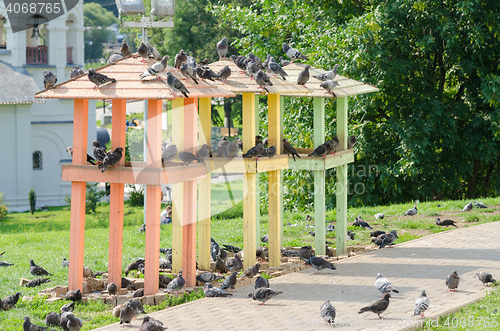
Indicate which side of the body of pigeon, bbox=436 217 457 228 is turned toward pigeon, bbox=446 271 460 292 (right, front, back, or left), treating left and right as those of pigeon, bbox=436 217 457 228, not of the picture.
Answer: left

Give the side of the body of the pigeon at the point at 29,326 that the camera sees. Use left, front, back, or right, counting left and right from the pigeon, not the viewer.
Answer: left

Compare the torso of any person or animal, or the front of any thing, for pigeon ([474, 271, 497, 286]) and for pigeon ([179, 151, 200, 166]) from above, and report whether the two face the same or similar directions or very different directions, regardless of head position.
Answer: very different directions

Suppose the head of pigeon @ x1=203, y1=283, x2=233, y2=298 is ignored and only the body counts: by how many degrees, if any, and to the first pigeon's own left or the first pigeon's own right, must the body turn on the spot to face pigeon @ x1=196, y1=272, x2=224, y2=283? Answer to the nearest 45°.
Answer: approximately 90° to the first pigeon's own right

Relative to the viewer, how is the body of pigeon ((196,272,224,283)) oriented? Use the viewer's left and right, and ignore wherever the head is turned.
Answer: facing to the left of the viewer

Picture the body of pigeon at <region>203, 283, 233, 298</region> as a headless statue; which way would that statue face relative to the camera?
to the viewer's left
